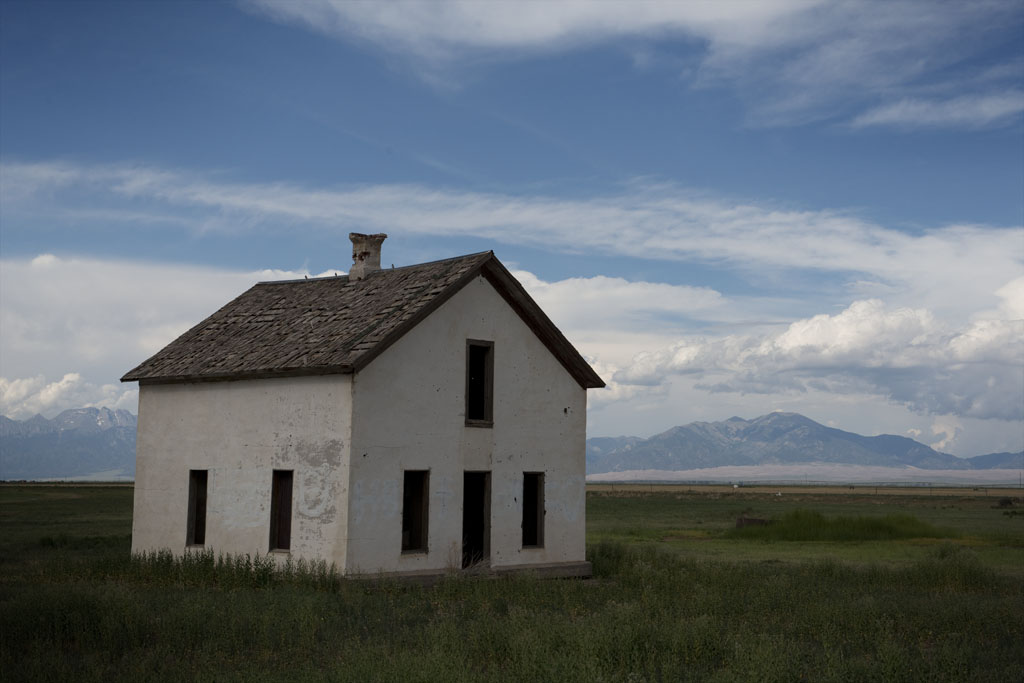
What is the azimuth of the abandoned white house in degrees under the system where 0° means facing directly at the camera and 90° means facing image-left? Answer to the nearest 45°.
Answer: approximately 315°
